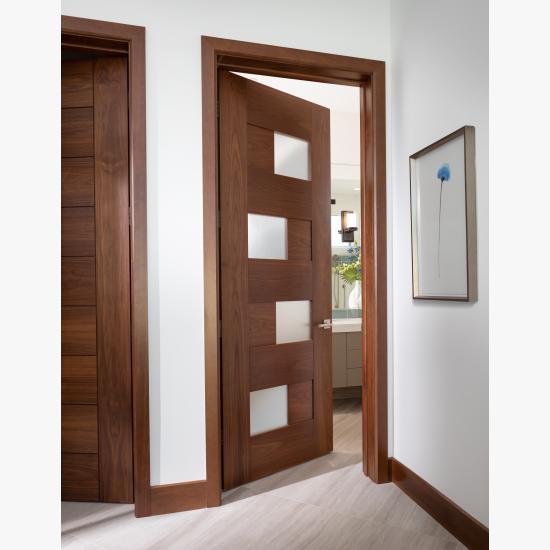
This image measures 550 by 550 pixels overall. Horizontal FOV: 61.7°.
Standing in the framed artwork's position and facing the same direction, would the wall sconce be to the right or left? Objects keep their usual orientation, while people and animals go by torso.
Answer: on its right

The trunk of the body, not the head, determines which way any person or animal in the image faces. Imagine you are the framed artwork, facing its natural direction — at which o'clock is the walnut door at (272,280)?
The walnut door is roughly at 2 o'clock from the framed artwork.

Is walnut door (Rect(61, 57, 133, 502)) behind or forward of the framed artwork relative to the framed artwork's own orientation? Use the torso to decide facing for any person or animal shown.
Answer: forward

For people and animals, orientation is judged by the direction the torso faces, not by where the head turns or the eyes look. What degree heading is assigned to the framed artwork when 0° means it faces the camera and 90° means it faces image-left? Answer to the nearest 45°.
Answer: approximately 45°

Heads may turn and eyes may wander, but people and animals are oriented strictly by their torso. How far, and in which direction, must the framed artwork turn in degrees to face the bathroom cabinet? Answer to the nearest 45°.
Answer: approximately 90° to its right

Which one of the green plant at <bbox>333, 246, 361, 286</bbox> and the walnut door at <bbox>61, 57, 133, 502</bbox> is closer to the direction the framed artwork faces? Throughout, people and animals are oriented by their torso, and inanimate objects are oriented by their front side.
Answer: the walnut door

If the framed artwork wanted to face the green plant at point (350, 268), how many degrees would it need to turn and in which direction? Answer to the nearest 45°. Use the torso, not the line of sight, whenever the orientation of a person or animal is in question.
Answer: approximately 135° to its right

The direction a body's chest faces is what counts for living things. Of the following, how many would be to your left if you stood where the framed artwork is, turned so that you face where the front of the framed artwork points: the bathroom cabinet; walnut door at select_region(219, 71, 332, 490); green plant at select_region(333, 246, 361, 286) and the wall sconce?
0

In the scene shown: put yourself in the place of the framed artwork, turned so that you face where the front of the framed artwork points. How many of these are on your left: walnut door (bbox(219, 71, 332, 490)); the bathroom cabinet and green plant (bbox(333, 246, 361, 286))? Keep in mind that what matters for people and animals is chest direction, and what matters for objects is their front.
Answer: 0
